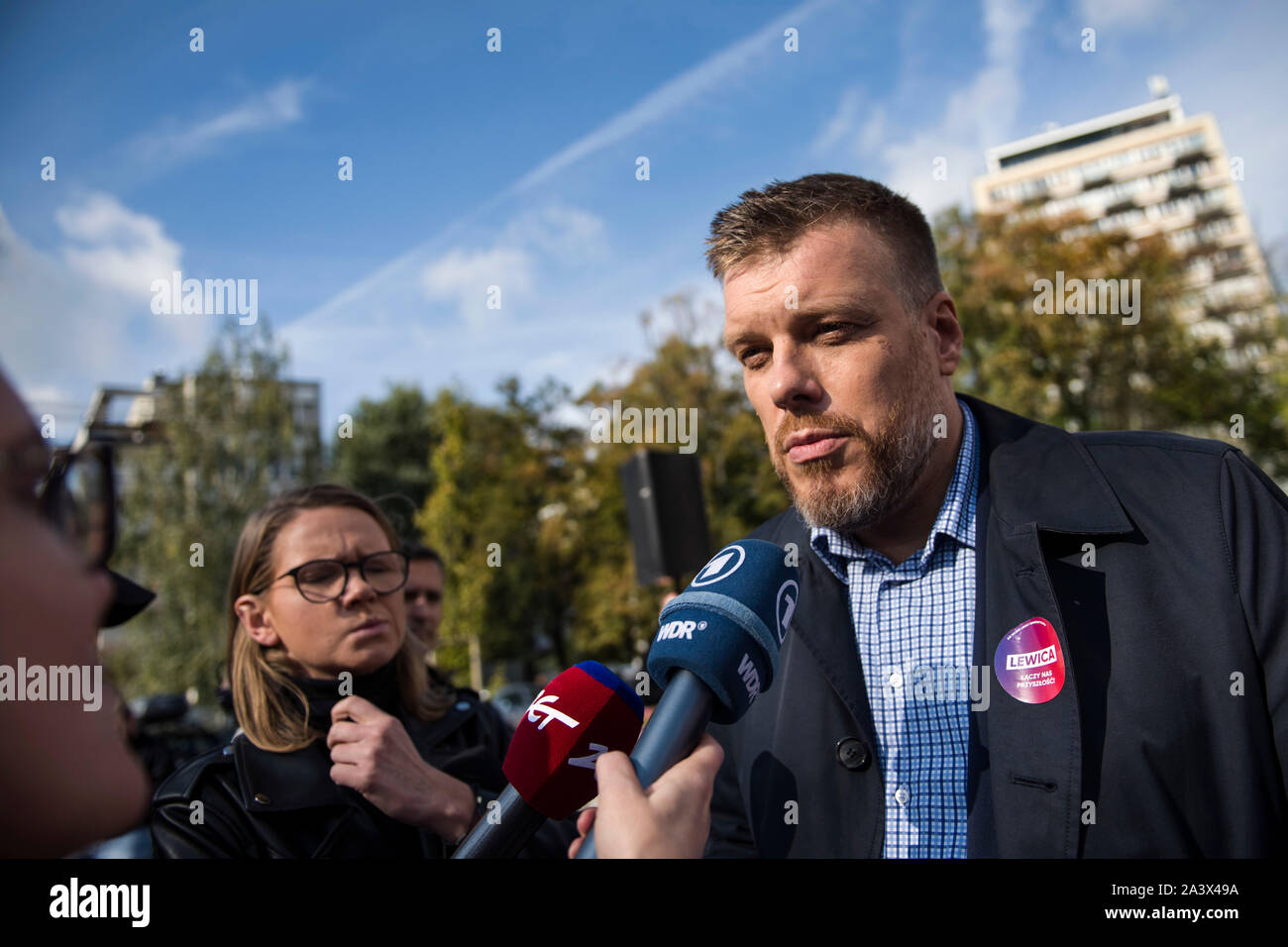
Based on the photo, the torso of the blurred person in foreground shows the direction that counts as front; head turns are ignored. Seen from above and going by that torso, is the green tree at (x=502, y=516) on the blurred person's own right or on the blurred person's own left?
on the blurred person's own left

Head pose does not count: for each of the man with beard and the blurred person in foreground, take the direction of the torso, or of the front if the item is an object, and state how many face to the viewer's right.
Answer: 1

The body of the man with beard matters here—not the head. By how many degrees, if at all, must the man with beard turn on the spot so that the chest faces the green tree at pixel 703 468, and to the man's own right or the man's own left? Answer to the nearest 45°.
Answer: approximately 135° to the man's own right

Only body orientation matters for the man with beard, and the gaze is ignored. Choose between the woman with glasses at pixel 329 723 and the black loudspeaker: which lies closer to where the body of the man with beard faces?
the woman with glasses

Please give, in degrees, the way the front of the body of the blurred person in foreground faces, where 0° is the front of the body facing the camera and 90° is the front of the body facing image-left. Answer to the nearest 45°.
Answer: approximately 270°

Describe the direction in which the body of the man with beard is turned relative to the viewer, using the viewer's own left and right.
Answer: facing the viewer and to the left of the viewer

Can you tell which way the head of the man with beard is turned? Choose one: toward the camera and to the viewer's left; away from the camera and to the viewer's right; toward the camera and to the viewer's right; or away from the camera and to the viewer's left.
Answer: toward the camera and to the viewer's left

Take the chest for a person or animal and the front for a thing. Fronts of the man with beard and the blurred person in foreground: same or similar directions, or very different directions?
very different directions
